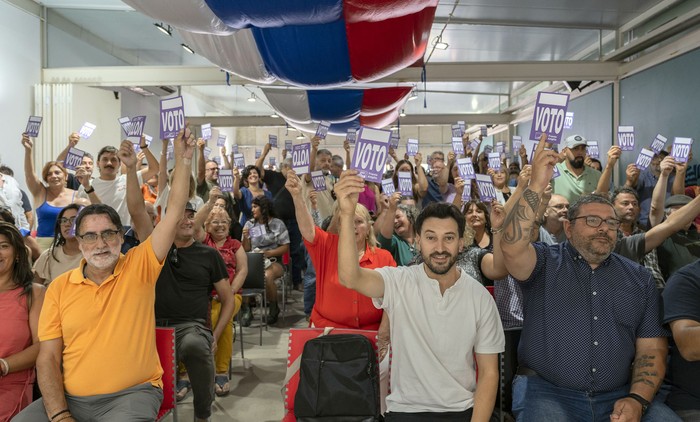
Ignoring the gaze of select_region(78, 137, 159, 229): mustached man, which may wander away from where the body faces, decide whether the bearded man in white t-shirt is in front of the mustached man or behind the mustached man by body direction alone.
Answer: in front

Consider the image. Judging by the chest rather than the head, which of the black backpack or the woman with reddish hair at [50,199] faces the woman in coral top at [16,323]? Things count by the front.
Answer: the woman with reddish hair

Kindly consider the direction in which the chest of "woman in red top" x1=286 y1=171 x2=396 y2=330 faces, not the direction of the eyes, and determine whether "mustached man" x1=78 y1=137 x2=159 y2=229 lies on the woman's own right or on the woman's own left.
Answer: on the woman's own right

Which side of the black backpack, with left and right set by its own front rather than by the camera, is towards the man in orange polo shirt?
right

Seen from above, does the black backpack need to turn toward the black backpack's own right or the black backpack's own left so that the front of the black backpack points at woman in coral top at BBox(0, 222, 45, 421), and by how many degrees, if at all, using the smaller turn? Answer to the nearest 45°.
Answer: approximately 90° to the black backpack's own right

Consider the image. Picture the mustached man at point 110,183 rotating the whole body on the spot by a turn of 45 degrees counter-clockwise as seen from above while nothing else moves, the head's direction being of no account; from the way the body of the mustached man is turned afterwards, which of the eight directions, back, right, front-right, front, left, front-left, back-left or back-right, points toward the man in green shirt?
front-left

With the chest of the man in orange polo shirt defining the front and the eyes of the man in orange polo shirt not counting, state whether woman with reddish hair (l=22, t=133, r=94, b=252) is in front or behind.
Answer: behind

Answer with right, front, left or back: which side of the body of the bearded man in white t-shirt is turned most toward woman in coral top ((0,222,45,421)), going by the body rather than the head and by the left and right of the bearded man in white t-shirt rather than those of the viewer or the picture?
right

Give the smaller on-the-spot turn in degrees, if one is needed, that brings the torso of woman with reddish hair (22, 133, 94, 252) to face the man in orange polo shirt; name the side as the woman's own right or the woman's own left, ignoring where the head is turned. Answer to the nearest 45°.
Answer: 0° — they already face them

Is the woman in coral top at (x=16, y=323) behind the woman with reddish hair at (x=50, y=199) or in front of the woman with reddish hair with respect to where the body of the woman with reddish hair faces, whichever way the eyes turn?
in front

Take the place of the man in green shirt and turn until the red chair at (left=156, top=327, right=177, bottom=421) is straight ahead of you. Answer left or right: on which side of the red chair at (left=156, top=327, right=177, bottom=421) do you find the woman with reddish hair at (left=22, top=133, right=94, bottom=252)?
right

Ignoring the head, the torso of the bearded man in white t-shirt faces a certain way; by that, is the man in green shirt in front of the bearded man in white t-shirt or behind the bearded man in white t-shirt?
behind
